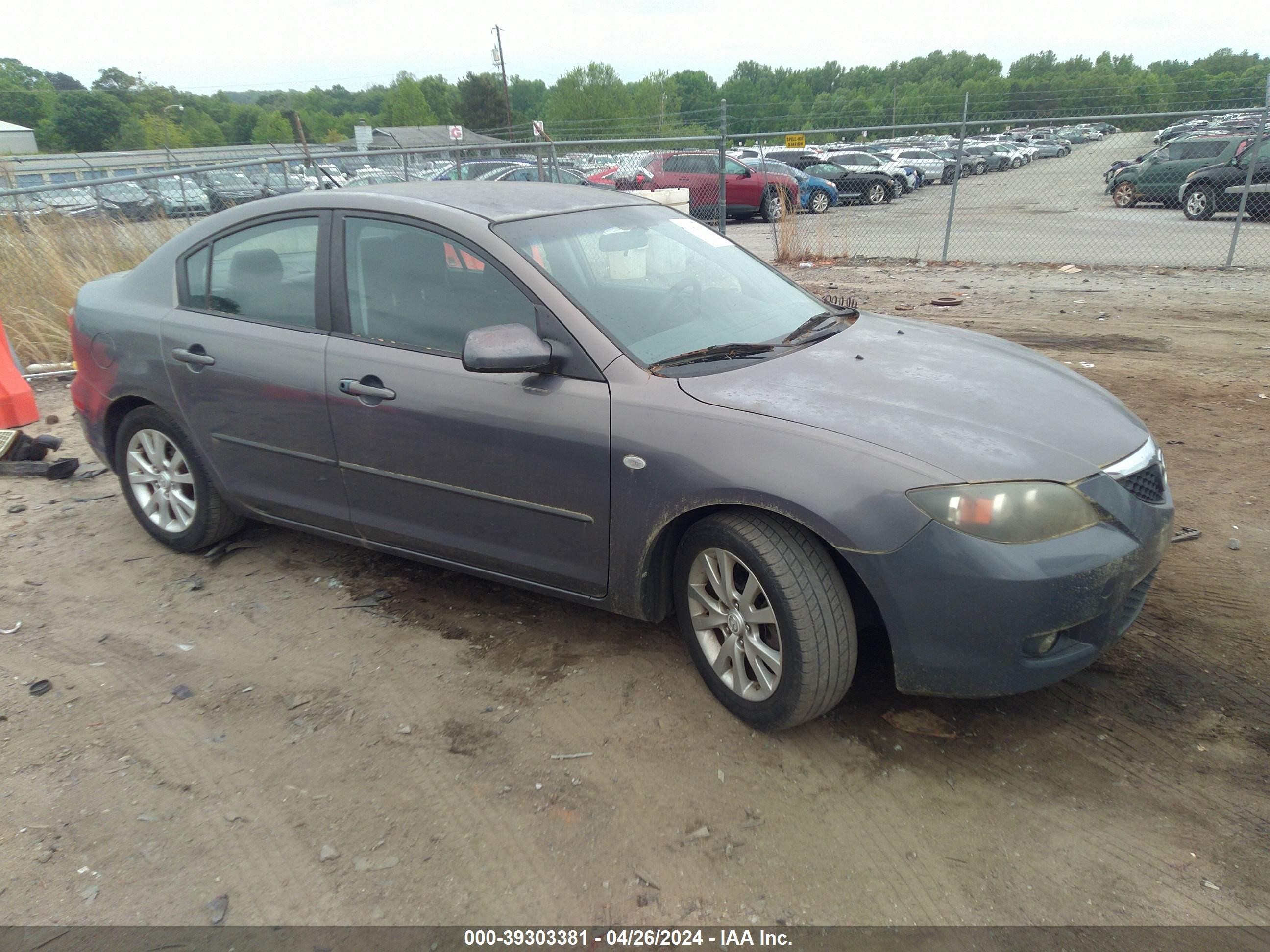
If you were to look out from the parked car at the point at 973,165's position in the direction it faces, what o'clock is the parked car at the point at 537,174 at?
the parked car at the point at 537,174 is roughly at 2 o'clock from the parked car at the point at 973,165.

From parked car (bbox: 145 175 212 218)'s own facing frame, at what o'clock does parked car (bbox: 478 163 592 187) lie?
parked car (bbox: 478 163 592 187) is roughly at 10 o'clock from parked car (bbox: 145 175 212 218).

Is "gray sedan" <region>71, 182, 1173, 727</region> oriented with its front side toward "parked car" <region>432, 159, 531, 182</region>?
no

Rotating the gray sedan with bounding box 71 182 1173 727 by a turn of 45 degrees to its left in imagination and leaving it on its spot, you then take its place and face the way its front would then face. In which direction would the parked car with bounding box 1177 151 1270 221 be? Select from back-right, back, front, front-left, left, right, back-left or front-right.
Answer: front-left

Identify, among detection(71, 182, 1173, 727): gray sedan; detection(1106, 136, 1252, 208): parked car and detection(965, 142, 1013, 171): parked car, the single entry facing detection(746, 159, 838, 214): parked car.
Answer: detection(1106, 136, 1252, 208): parked car

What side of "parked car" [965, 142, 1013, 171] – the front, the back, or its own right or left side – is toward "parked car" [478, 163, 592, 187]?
right

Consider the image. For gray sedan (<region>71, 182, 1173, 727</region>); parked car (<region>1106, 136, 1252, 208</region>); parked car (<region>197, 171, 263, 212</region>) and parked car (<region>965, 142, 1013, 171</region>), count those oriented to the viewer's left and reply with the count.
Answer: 1

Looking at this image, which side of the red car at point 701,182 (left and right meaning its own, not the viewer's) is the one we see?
right

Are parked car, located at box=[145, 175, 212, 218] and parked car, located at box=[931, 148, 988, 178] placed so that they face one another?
no

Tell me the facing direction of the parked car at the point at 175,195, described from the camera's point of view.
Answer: facing the viewer and to the right of the viewer

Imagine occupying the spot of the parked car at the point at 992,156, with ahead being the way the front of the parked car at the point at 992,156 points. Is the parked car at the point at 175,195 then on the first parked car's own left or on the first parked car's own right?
on the first parked car's own right

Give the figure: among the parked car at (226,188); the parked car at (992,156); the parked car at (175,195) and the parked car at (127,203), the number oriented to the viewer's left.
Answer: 0

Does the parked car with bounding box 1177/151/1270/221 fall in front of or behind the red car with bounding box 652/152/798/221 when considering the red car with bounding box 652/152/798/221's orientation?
in front

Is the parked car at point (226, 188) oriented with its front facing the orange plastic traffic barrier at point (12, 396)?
no

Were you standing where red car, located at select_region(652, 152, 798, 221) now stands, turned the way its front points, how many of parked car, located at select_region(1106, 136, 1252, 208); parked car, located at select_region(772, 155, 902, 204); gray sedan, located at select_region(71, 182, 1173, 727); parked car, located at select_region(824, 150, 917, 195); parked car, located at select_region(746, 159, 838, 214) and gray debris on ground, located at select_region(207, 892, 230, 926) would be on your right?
2

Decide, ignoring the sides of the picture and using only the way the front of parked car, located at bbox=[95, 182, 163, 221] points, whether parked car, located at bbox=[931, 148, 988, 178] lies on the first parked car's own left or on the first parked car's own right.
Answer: on the first parked car's own left

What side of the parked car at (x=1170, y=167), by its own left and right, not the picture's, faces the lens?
left

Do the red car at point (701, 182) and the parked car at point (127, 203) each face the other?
no

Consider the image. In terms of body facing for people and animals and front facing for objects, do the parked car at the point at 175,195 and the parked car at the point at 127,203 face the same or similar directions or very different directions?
same or similar directions
